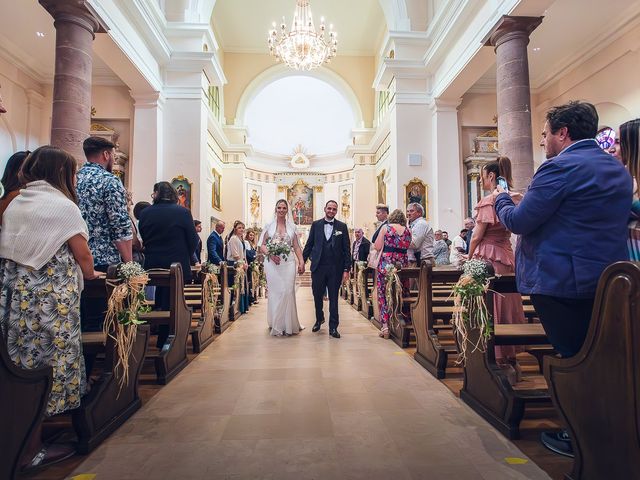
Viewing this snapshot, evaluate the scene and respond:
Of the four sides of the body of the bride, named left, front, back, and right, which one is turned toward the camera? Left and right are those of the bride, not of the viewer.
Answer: front

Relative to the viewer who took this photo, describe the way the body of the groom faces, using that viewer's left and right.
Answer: facing the viewer

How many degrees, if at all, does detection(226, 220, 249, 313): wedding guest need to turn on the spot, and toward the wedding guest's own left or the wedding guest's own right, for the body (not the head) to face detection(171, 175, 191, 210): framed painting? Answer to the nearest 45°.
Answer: approximately 180°

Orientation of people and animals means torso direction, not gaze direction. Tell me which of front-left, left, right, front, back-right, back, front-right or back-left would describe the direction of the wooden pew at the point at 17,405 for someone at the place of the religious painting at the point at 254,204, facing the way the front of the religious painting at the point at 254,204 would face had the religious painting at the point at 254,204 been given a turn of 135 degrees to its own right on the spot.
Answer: left

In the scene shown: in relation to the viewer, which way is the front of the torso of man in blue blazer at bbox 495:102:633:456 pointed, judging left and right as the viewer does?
facing away from the viewer and to the left of the viewer

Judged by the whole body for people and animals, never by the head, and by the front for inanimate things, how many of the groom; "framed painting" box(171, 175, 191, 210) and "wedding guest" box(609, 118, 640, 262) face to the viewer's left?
1

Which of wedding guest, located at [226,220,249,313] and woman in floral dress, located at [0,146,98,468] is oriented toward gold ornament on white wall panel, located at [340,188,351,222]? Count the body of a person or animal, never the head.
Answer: the woman in floral dress

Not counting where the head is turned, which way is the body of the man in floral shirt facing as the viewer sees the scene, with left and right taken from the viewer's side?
facing away from the viewer and to the right of the viewer

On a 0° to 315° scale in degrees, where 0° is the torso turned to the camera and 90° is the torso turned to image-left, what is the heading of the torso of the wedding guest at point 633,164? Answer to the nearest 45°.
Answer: approximately 90°

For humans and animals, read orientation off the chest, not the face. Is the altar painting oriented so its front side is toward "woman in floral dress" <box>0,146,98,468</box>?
yes

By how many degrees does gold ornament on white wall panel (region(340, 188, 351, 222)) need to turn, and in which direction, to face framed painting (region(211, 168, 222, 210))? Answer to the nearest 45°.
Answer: approximately 45° to its right

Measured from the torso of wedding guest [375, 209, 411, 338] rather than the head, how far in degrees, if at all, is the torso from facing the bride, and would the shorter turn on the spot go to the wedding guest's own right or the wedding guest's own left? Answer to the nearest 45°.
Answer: approximately 45° to the wedding guest's own left

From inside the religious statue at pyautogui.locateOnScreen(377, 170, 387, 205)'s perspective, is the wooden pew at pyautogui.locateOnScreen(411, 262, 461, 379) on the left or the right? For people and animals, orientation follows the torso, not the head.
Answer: on its left

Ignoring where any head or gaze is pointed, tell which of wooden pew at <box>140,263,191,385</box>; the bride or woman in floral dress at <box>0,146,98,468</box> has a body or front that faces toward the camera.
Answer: the bride

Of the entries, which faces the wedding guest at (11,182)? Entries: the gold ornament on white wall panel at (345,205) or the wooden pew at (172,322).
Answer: the gold ornament on white wall panel

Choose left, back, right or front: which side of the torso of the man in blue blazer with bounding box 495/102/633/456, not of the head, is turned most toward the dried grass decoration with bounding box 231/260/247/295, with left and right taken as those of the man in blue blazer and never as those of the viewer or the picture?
front
